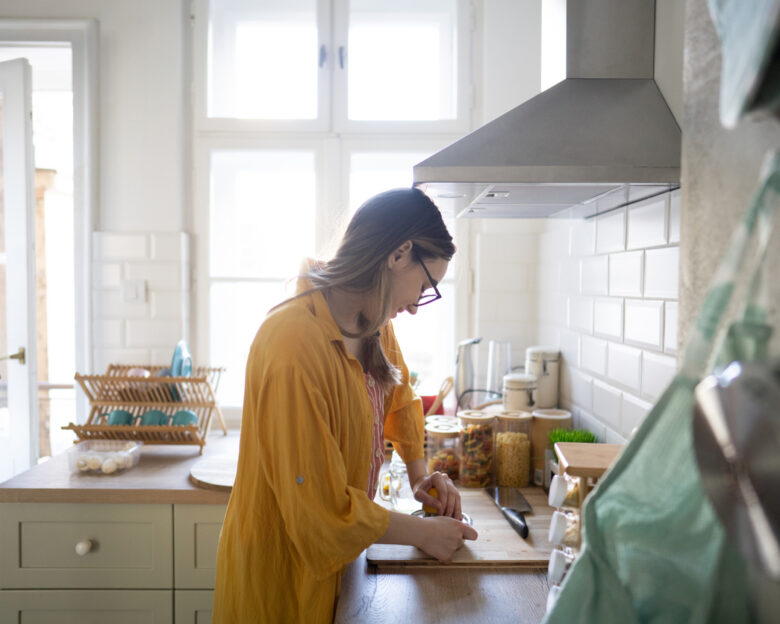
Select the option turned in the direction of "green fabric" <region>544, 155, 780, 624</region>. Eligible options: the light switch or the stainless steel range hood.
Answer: the light switch

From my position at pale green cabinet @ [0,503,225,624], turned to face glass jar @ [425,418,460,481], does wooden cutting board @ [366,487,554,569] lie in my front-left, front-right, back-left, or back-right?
front-right

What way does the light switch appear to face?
toward the camera

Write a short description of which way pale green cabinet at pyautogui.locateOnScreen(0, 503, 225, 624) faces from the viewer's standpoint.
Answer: facing the viewer

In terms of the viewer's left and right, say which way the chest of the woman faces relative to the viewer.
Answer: facing to the right of the viewer

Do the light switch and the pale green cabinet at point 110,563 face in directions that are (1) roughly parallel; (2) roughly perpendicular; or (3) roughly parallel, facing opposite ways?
roughly parallel

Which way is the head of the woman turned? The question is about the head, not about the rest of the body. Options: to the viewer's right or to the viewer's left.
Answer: to the viewer's right

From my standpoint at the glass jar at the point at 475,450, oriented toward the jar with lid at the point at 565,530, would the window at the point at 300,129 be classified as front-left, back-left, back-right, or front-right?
back-right

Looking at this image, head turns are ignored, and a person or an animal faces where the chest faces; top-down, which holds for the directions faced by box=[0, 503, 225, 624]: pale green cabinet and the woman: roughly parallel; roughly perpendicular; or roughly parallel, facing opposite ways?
roughly perpendicular

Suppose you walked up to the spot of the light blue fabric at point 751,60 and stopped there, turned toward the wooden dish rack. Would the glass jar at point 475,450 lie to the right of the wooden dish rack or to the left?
right

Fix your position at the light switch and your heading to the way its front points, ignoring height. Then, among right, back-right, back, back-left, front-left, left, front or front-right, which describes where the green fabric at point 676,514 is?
front

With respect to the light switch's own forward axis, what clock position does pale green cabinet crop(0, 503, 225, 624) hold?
The pale green cabinet is roughly at 12 o'clock from the light switch.

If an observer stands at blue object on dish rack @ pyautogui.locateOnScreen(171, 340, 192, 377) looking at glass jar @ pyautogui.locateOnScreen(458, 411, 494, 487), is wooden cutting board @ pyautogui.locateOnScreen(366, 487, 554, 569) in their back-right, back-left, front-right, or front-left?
front-right

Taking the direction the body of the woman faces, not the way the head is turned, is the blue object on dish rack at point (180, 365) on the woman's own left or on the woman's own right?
on the woman's own left

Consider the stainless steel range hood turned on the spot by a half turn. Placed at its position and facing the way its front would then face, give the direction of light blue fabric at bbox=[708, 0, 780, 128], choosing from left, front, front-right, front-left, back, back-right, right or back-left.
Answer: right
